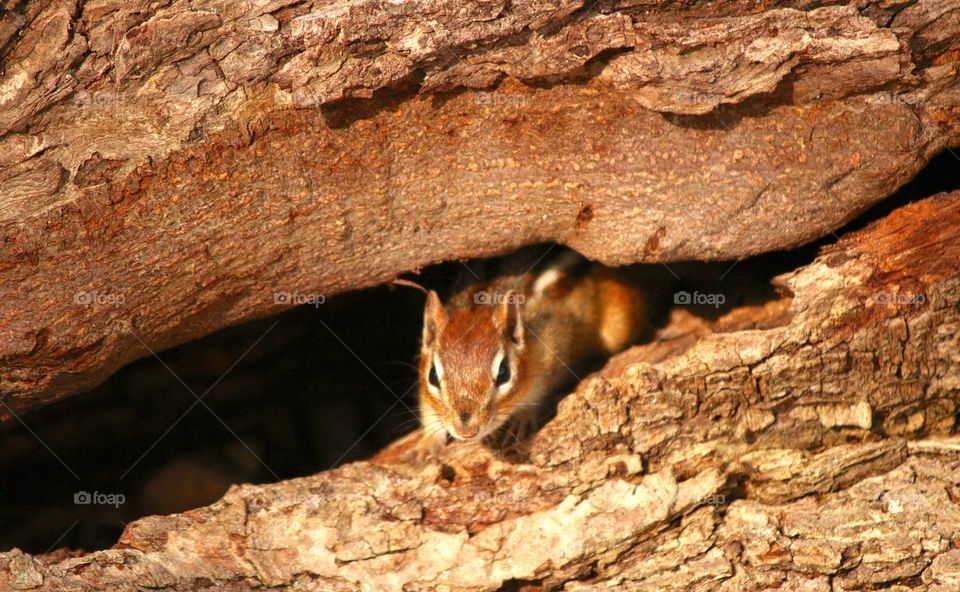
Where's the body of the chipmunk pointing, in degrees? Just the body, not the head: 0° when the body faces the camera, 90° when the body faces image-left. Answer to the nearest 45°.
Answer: approximately 45°
